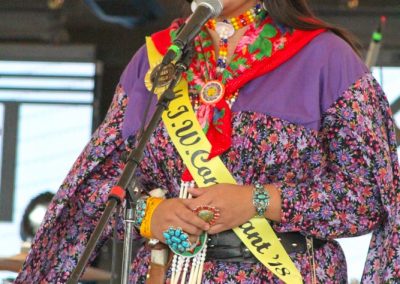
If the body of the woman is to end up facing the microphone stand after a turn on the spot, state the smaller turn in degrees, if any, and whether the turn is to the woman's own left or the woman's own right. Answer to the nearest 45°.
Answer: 0° — they already face it

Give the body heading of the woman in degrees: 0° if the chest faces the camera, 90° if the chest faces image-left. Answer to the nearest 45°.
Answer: approximately 45°

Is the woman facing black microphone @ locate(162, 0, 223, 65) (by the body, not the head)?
yes
